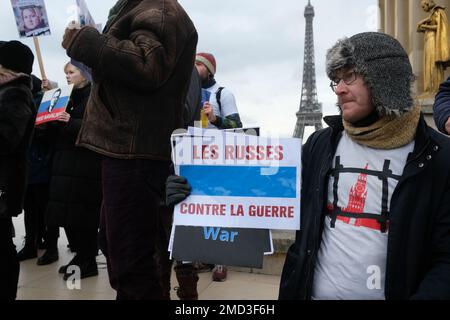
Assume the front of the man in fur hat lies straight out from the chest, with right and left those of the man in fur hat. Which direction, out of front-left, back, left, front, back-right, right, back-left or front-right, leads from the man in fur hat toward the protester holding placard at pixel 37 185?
right

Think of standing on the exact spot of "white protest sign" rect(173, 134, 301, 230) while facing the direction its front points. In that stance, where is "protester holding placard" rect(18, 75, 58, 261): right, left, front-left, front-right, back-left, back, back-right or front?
back-right

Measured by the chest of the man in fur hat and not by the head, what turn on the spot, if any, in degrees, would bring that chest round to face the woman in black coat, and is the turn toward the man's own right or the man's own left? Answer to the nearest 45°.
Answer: approximately 90° to the man's own right

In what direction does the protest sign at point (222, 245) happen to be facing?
toward the camera

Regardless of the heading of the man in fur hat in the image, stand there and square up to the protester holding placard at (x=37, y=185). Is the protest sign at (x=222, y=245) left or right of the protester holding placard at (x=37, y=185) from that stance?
left

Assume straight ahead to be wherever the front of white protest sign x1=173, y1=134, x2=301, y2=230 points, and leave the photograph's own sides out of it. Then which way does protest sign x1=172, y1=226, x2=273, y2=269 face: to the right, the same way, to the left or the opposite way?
the same way

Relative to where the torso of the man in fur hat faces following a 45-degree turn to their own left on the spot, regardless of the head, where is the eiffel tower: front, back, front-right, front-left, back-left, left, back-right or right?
back

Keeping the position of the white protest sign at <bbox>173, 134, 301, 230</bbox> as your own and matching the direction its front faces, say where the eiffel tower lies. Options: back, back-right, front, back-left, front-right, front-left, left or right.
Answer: back

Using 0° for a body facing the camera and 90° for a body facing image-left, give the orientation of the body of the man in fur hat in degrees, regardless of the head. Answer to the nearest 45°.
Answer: approximately 45°

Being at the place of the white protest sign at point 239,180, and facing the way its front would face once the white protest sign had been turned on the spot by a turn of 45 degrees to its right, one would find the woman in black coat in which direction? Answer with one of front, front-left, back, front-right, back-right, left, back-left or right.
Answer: right

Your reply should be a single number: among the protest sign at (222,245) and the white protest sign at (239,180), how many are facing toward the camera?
2

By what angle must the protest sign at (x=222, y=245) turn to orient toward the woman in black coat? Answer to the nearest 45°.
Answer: approximately 135° to its right
